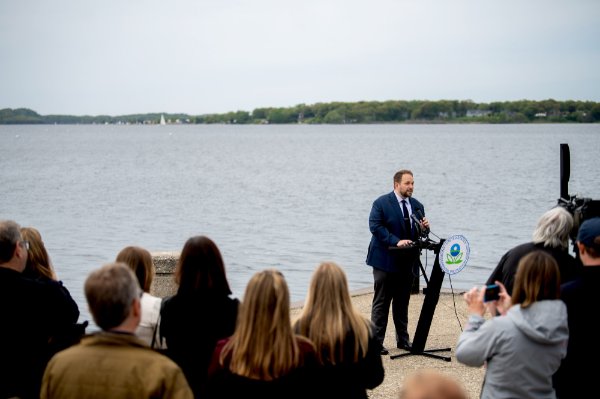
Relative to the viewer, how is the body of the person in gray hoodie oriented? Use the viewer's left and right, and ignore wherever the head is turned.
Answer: facing away from the viewer and to the left of the viewer

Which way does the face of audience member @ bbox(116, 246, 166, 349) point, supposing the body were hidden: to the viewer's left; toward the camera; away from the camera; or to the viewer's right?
away from the camera

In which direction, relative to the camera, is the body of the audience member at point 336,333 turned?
away from the camera

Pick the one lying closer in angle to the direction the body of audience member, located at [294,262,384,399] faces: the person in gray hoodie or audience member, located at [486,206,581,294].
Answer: the audience member

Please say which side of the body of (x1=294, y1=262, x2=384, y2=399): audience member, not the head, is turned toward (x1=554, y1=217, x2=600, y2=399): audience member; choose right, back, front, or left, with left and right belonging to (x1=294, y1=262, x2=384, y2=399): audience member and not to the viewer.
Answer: right

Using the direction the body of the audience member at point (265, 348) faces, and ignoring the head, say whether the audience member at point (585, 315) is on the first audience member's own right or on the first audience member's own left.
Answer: on the first audience member's own right

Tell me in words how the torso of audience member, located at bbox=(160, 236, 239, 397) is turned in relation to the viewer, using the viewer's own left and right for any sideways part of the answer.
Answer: facing away from the viewer

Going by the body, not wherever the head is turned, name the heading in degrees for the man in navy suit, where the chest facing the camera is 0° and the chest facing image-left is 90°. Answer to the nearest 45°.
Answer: approximately 315°

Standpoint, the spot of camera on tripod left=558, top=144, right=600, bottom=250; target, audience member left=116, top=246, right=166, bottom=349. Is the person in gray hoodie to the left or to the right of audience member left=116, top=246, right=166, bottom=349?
left

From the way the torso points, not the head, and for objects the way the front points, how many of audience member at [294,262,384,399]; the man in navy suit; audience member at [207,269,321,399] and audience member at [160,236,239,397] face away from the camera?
3

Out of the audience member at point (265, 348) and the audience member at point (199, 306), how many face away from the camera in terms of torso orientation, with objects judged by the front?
2

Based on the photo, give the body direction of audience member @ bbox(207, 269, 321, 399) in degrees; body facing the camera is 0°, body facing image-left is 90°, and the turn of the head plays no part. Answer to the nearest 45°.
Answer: approximately 180°

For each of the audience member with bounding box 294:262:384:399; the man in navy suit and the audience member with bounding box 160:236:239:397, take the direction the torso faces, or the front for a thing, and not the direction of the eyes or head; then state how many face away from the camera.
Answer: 2
